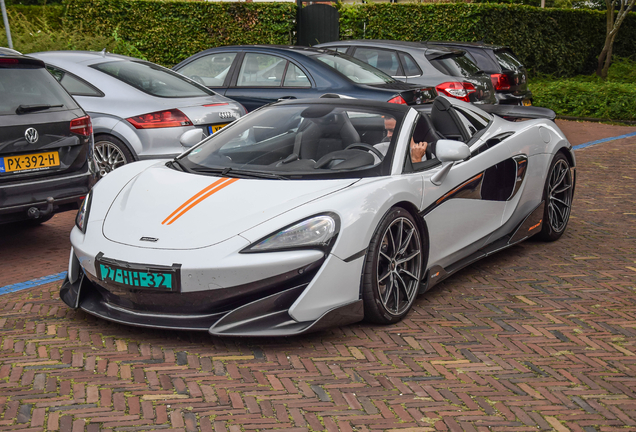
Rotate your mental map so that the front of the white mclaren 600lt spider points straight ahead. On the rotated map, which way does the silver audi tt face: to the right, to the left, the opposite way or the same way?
to the right

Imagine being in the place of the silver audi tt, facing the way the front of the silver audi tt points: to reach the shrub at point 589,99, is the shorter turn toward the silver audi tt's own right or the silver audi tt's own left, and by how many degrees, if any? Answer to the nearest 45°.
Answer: approximately 90° to the silver audi tt's own right

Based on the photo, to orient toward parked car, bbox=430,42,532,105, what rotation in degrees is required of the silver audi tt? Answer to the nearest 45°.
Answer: approximately 90° to its right

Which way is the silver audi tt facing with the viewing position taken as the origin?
facing away from the viewer and to the left of the viewer

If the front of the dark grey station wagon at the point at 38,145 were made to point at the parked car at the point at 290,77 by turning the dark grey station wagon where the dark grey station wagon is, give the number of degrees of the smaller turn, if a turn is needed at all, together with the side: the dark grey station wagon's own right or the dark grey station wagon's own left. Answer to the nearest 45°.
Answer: approximately 90° to the dark grey station wagon's own right

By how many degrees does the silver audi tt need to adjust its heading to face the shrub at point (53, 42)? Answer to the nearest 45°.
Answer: approximately 45° to its right

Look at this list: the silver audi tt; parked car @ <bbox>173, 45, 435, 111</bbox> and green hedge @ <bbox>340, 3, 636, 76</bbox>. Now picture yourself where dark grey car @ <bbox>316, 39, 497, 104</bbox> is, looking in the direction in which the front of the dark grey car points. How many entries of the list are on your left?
2

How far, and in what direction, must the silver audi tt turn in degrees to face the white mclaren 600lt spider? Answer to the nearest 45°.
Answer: approximately 135° to its left

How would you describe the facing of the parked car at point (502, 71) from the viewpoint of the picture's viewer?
facing away from the viewer and to the left of the viewer

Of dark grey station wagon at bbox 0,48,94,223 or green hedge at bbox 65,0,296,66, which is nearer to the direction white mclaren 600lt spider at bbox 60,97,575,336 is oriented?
the dark grey station wagon

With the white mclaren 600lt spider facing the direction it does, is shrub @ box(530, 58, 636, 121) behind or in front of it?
behind
